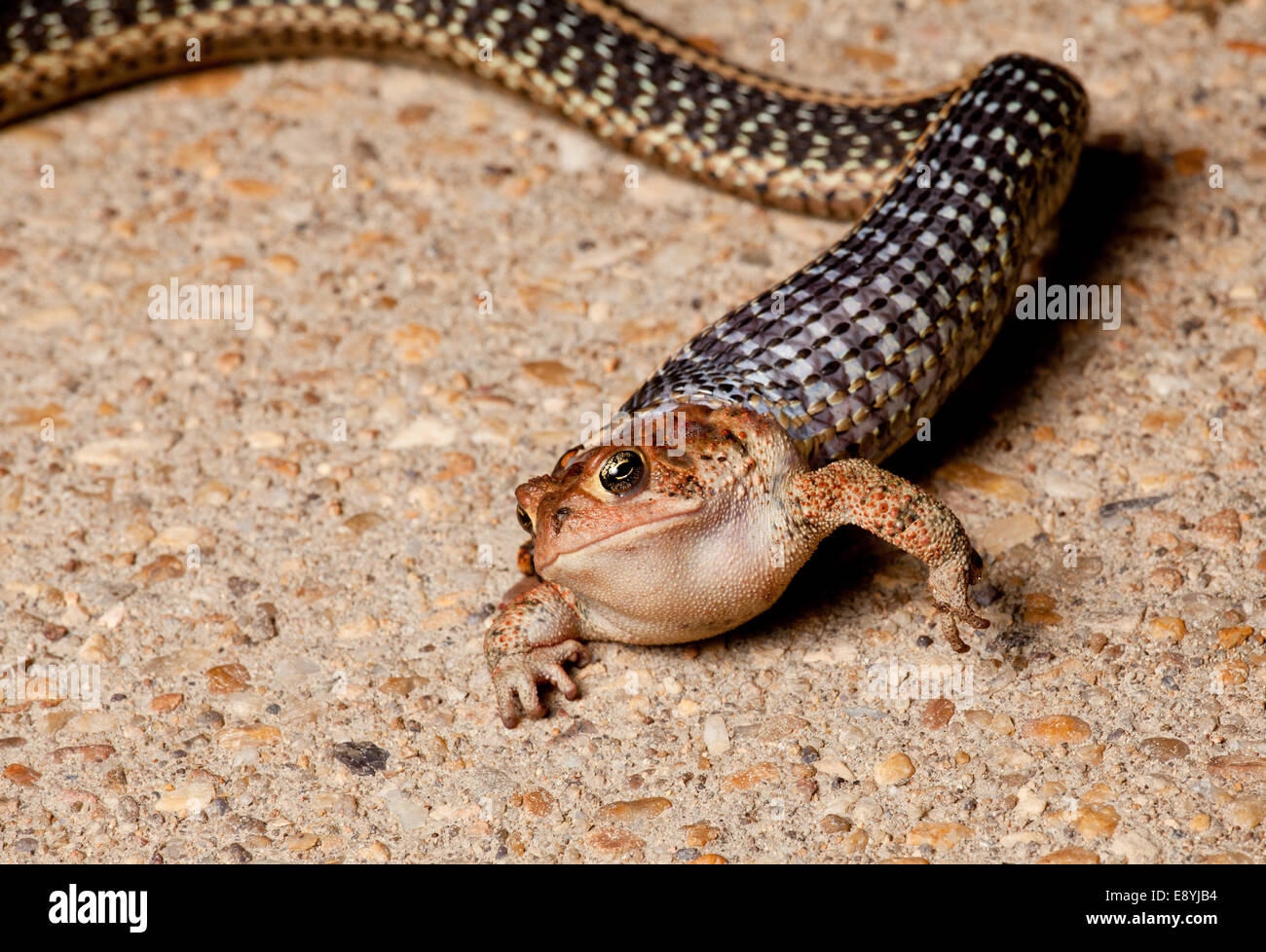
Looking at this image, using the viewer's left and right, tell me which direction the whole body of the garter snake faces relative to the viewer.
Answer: facing the viewer and to the left of the viewer
